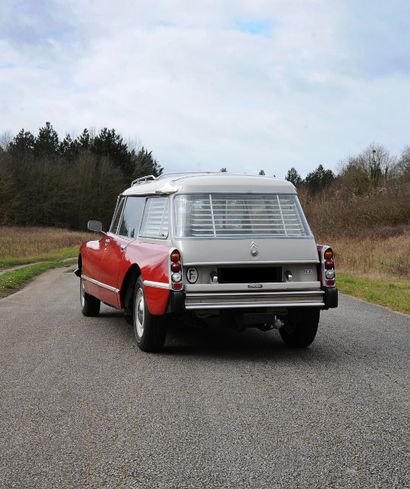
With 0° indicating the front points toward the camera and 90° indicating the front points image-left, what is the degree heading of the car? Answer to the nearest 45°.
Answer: approximately 135°
